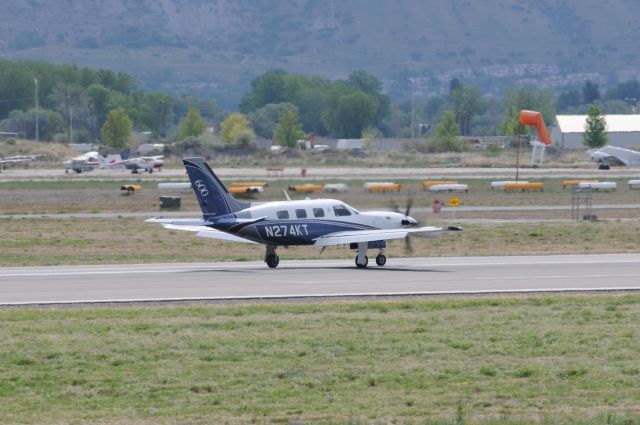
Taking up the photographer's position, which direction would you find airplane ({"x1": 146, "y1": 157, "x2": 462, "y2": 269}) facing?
facing away from the viewer and to the right of the viewer
